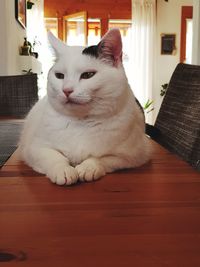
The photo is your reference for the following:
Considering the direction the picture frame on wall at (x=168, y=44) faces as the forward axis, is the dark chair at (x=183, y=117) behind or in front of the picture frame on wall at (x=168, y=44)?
in front

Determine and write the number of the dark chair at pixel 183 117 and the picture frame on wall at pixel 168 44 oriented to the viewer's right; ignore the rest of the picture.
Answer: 0

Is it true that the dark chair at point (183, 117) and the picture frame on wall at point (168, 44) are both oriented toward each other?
no

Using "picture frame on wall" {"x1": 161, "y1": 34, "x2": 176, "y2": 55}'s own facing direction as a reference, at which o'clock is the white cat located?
The white cat is roughly at 12 o'clock from the picture frame on wall.

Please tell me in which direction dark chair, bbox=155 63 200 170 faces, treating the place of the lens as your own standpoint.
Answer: facing the viewer and to the left of the viewer

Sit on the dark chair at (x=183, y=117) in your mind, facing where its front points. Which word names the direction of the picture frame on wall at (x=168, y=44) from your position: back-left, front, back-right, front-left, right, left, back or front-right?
back-right

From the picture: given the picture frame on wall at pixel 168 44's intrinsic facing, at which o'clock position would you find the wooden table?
The wooden table is roughly at 12 o'clock from the picture frame on wall.

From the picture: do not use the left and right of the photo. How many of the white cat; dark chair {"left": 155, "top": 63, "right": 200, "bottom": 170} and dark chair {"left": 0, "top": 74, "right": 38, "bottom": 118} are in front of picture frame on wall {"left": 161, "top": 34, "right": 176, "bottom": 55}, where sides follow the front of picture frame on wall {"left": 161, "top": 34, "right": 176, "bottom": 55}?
3

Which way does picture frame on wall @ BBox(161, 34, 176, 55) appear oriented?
toward the camera

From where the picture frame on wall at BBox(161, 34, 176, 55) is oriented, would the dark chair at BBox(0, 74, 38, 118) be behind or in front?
in front

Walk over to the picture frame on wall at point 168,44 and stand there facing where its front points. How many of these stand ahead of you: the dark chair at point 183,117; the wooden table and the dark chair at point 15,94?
3

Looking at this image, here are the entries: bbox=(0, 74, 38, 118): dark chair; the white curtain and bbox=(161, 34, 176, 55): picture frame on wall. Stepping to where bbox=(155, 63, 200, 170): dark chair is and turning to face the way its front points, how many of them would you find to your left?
0

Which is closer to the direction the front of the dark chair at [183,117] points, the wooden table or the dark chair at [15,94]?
the wooden table
